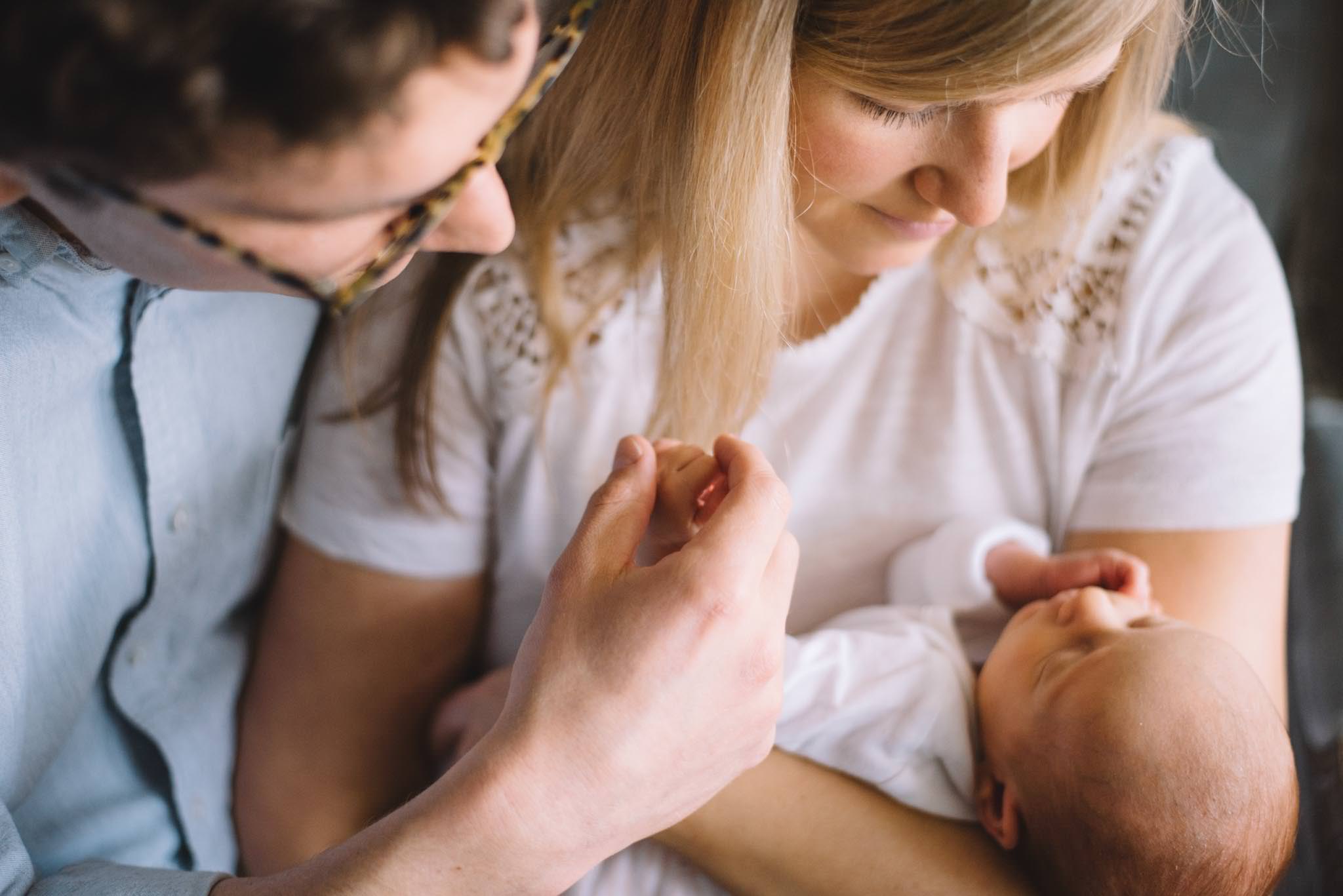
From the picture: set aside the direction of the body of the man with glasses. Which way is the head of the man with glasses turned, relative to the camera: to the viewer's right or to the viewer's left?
to the viewer's right

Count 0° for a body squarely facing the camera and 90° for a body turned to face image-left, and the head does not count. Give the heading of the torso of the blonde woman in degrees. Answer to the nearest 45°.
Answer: approximately 0°

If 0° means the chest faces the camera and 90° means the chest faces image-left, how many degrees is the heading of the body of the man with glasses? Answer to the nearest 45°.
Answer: approximately 315°
